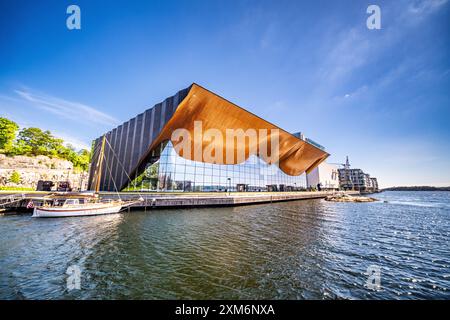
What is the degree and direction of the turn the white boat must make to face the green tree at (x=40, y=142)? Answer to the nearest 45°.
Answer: approximately 90° to its left

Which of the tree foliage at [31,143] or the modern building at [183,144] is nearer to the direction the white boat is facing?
the modern building

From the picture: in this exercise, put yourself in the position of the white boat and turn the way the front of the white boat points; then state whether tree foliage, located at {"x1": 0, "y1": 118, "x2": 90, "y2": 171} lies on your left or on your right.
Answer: on your left

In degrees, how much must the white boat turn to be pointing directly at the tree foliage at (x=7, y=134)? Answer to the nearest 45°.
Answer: approximately 90° to its left

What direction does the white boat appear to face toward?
to the viewer's right

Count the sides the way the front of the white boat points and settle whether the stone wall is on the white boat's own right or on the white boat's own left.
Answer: on the white boat's own left
